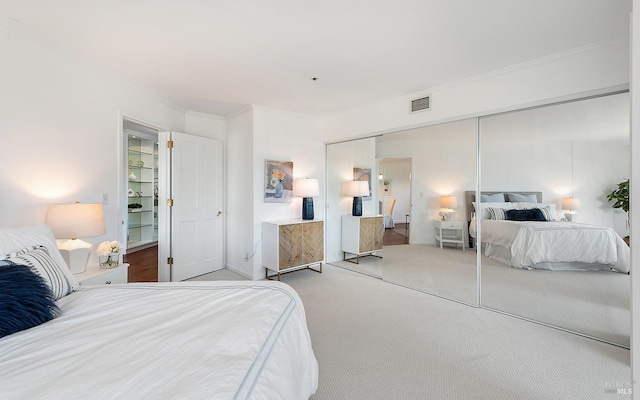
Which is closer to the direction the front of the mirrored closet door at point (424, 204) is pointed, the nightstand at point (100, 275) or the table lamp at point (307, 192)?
the nightstand

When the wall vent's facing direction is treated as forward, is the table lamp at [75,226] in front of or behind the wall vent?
in front

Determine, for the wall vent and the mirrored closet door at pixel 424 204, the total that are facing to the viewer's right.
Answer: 0

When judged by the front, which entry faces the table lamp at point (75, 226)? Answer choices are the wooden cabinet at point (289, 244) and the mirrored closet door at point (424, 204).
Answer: the mirrored closet door

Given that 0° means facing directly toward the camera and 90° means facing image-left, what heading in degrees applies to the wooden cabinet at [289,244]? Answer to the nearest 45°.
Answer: approximately 315°

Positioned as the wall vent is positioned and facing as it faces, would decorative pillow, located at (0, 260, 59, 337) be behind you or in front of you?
in front

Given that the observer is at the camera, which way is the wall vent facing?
facing the viewer and to the left of the viewer

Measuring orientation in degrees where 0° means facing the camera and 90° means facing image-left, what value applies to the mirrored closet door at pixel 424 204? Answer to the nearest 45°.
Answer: approximately 45°

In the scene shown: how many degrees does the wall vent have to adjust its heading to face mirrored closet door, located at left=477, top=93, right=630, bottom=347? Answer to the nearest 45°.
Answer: approximately 135° to its left

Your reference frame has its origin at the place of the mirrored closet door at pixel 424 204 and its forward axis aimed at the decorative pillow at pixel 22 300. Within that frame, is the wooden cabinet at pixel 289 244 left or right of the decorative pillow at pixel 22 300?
right

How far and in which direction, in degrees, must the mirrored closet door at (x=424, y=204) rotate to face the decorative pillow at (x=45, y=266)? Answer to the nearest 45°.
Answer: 0° — it already faces it

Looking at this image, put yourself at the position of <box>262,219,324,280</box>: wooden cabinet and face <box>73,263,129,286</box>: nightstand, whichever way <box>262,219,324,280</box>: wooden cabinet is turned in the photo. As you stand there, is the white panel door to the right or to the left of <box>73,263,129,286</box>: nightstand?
right

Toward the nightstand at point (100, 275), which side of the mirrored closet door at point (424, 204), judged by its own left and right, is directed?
front

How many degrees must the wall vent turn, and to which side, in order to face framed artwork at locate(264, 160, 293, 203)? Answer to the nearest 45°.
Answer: approximately 45° to its right

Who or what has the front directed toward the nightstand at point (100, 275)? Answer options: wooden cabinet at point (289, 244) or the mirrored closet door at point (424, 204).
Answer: the mirrored closet door

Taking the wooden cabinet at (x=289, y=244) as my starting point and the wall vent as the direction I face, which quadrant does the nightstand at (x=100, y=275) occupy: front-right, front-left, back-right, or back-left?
back-right
